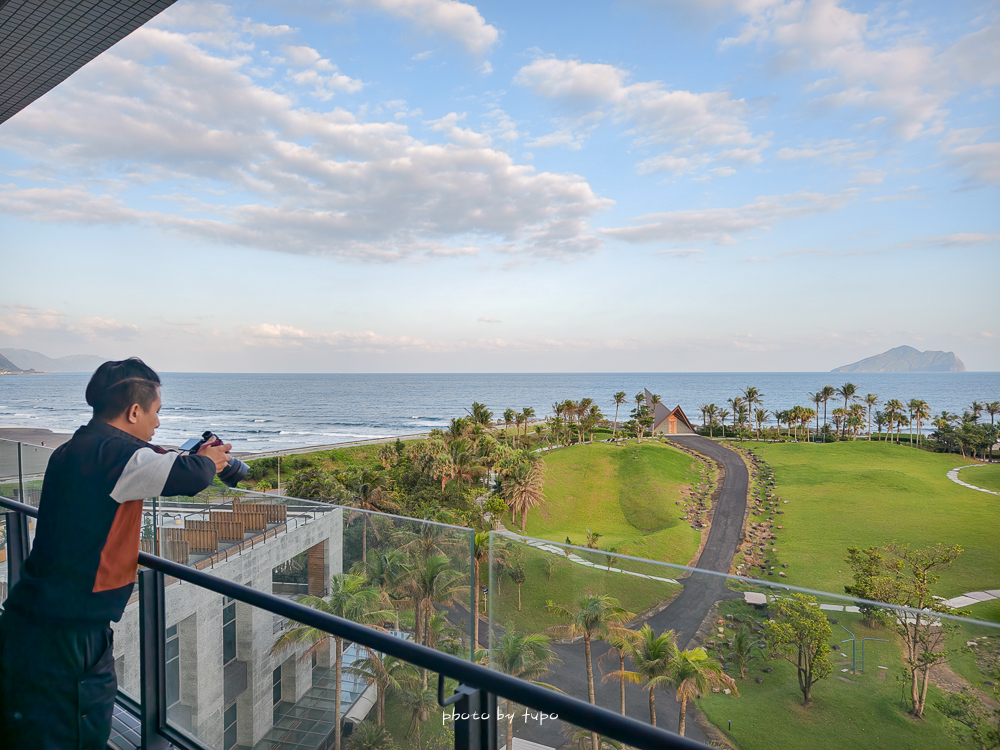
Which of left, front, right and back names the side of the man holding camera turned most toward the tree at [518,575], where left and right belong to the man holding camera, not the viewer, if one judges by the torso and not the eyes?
front

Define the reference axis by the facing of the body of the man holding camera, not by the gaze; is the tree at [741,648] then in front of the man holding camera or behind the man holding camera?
in front

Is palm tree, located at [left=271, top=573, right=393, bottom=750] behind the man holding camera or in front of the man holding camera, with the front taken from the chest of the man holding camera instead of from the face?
in front

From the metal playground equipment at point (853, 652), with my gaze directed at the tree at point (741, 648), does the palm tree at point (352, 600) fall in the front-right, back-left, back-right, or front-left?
front-left

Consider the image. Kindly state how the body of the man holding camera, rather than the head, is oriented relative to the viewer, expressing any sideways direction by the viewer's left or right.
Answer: facing away from the viewer and to the right of the viewer

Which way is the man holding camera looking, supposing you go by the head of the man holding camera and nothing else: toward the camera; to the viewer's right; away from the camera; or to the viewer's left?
to the viewer's right
